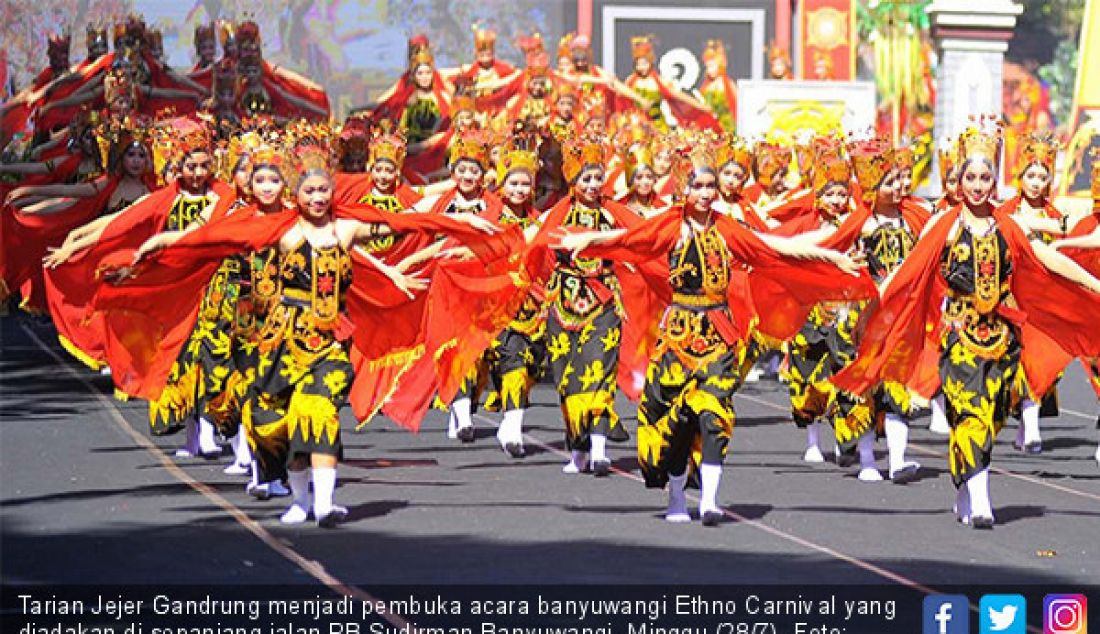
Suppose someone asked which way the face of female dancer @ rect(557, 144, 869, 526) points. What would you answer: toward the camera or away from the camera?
toward the camera

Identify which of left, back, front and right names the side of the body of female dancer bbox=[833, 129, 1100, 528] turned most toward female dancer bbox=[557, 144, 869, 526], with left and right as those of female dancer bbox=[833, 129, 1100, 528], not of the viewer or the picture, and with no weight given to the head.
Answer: right

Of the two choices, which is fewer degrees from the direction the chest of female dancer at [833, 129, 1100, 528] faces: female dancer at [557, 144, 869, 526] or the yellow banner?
the female dancer

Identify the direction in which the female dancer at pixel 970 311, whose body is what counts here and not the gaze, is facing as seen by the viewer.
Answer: toward the camera

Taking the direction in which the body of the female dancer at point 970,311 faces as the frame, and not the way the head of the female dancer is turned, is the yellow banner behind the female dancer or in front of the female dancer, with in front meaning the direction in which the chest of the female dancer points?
behind

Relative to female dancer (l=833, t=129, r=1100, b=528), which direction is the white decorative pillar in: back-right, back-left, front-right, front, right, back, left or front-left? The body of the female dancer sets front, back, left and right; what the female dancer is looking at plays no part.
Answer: back
